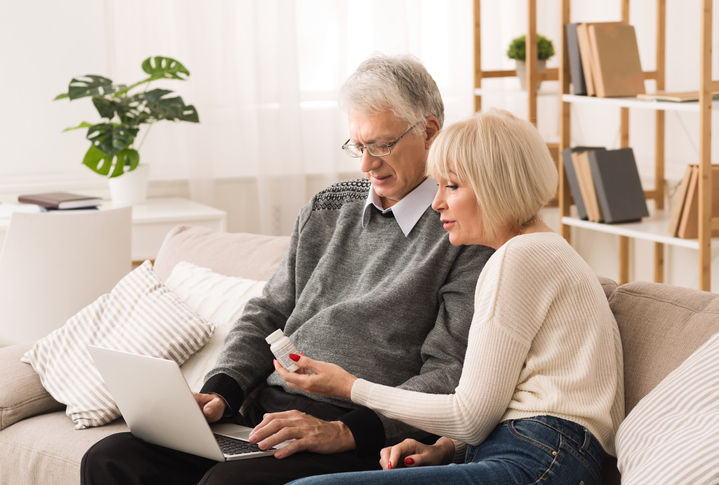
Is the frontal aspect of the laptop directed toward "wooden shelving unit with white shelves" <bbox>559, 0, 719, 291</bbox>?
yes

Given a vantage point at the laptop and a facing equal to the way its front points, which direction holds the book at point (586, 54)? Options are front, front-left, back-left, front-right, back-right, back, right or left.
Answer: front

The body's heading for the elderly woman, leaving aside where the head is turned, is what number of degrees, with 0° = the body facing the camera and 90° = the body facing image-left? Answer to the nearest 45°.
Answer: approximately 90°

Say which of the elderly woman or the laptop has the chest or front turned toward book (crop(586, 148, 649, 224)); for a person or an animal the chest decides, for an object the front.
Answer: the laptop

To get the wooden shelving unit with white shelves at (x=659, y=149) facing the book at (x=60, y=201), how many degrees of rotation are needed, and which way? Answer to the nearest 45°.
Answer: approximately 45° to its right

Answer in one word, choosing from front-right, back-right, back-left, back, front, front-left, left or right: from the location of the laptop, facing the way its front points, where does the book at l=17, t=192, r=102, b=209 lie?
front-left

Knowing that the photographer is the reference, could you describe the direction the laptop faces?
facing away from the viewer and to the right of the viewer

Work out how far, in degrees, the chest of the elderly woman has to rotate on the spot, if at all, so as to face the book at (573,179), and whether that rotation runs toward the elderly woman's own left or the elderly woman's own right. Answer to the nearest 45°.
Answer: approximately 90° to the elderly woman's own right

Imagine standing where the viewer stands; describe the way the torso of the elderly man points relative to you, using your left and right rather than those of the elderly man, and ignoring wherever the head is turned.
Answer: facing the viewer and to the left of the viewer

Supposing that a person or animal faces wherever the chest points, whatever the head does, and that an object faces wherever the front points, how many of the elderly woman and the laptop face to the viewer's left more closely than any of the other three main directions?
1

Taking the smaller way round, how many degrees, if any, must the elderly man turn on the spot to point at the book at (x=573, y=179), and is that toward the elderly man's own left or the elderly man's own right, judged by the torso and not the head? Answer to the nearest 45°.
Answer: approximately 180°

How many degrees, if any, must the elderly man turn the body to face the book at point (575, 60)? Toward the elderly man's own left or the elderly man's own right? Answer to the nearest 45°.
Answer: approximately 180°
